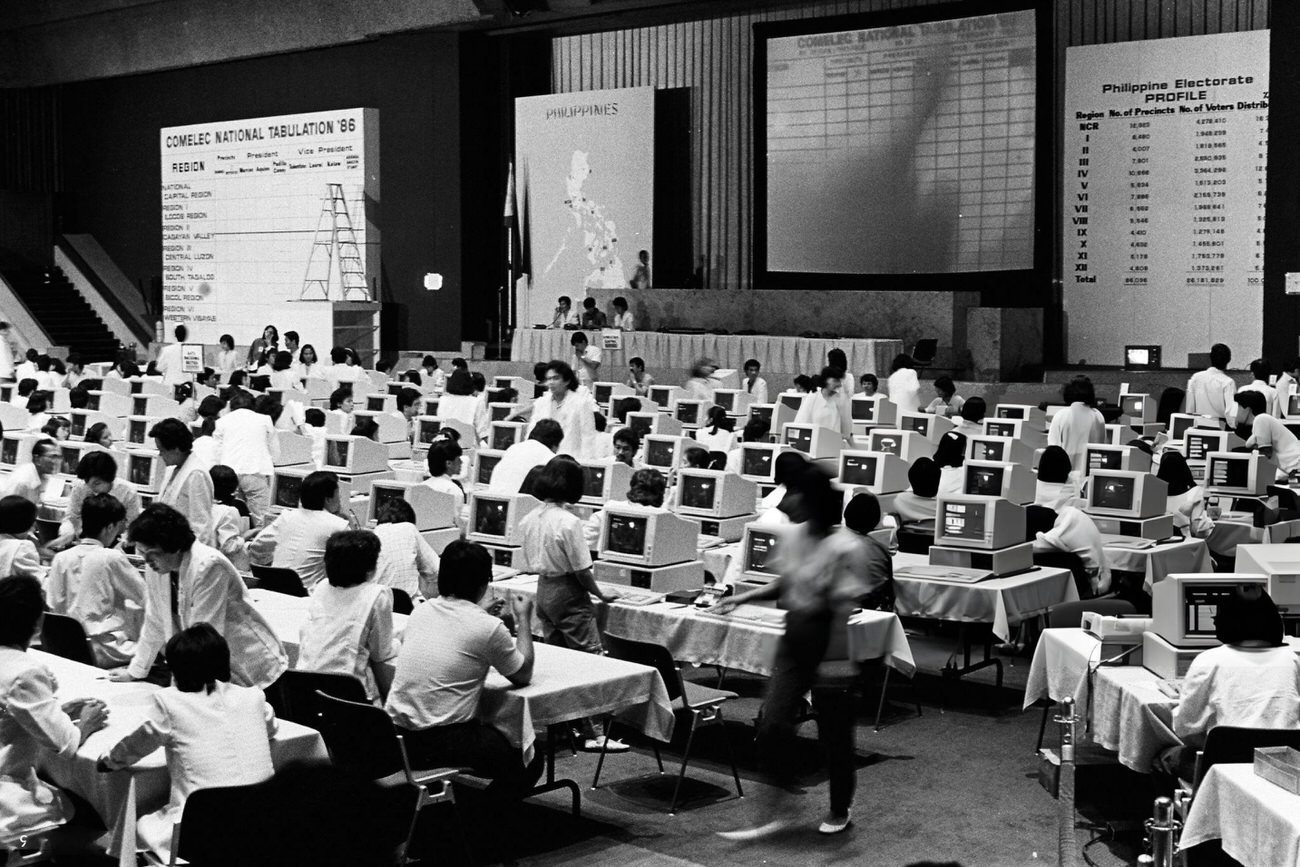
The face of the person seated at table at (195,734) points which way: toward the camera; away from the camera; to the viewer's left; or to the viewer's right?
away from the camera

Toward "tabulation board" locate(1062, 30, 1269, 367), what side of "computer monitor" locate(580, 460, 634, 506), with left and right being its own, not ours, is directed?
back

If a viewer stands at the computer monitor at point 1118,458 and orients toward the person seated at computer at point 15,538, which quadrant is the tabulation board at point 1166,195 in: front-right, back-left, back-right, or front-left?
back-right

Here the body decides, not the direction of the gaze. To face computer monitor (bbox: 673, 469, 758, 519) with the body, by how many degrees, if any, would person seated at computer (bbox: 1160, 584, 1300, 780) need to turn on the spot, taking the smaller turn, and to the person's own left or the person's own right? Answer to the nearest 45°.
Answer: approximately 45° to the person's own left

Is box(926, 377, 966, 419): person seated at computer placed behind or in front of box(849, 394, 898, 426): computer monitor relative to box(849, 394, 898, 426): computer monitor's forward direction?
behind

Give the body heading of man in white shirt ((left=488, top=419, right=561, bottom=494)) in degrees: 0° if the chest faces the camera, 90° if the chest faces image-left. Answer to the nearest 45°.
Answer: approximately 225°

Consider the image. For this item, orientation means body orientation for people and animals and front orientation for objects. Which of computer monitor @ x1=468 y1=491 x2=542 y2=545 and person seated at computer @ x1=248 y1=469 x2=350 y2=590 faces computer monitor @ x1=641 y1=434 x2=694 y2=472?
the person seated at computer

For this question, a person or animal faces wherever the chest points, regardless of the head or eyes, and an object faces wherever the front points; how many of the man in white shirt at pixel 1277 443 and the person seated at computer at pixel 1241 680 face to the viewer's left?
1
